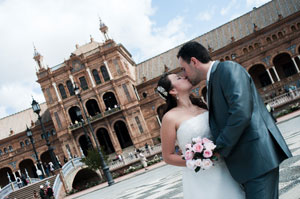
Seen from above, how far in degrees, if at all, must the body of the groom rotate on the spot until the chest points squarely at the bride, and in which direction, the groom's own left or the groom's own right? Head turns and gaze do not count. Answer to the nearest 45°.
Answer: approximately 45° to the groom's own right

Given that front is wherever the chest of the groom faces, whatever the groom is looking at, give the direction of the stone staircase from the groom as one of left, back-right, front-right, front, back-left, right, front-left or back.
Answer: front-right

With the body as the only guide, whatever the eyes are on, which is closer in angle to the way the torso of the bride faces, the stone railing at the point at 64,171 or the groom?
the groom

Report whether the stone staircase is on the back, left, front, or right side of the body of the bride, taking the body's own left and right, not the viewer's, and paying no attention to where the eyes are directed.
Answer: back

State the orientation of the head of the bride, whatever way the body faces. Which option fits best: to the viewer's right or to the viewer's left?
to the viewer's right

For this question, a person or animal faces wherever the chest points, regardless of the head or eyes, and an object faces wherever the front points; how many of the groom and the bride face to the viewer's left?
1

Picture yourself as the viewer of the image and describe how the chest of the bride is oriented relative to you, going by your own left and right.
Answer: facing the viewer and to the right of the viewer

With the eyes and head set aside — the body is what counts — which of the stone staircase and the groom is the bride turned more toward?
the groom

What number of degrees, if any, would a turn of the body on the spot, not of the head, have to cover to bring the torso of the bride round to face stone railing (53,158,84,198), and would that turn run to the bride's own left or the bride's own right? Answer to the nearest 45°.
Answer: approximately 180°

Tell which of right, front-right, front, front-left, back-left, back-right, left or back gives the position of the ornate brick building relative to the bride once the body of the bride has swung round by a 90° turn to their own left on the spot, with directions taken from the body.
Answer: front-left

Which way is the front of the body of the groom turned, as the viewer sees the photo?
to the viewer's left
